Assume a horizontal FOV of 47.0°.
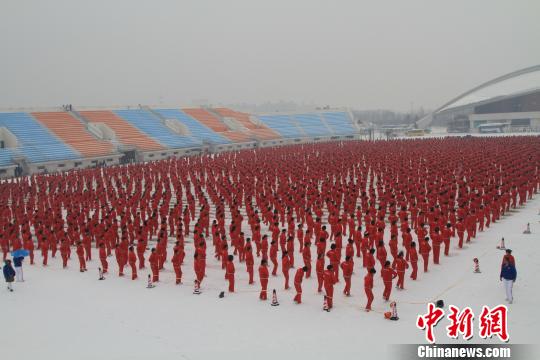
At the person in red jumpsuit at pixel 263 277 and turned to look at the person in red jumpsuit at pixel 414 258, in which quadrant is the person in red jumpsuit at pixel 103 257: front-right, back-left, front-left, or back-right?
back-left

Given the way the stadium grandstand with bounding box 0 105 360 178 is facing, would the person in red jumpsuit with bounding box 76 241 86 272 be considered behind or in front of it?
in front

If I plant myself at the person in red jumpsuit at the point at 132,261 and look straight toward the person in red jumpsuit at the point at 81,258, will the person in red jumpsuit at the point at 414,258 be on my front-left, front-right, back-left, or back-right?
back-right

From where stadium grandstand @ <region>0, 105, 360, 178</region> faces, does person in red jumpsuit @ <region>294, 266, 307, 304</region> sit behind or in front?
in front

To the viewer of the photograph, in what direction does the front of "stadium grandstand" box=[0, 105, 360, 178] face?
facing the viewer and to the right of the viewer

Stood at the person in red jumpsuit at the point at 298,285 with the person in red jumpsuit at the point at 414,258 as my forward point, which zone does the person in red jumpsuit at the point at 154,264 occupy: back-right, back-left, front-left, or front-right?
back-left
